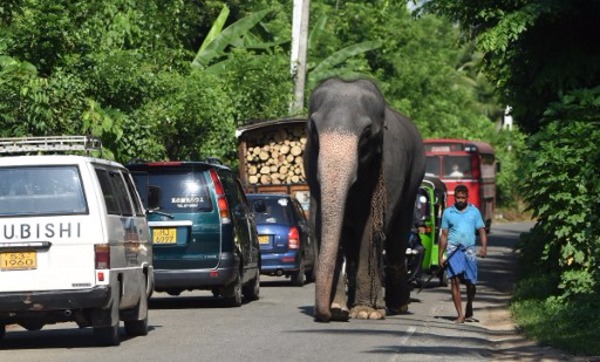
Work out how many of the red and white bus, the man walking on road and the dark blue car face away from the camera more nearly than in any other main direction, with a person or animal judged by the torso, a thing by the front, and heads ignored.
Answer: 1

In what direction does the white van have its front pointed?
away from the camera

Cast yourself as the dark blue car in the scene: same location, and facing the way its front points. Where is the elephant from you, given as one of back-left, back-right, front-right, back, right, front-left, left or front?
back

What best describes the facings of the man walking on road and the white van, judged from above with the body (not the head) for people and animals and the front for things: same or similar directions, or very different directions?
very different directions

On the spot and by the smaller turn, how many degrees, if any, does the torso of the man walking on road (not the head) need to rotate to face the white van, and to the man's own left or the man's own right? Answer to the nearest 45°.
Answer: approximately 45° to the man's own right

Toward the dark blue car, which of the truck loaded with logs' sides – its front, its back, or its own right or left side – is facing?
back

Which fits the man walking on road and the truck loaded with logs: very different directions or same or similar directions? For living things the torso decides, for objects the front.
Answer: very different directions

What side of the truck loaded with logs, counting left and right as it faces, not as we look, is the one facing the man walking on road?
back

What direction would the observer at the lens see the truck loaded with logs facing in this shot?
facing away from the viewer

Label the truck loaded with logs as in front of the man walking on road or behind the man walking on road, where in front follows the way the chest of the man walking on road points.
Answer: behind

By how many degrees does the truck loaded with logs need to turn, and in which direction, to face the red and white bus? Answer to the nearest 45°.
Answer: approximately 45° to its right

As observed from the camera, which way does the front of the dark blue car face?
facing away from the viewer

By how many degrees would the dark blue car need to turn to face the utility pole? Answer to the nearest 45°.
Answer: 0° — it already faces it

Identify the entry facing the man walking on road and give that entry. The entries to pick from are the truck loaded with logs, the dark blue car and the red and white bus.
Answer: the red and white bus
